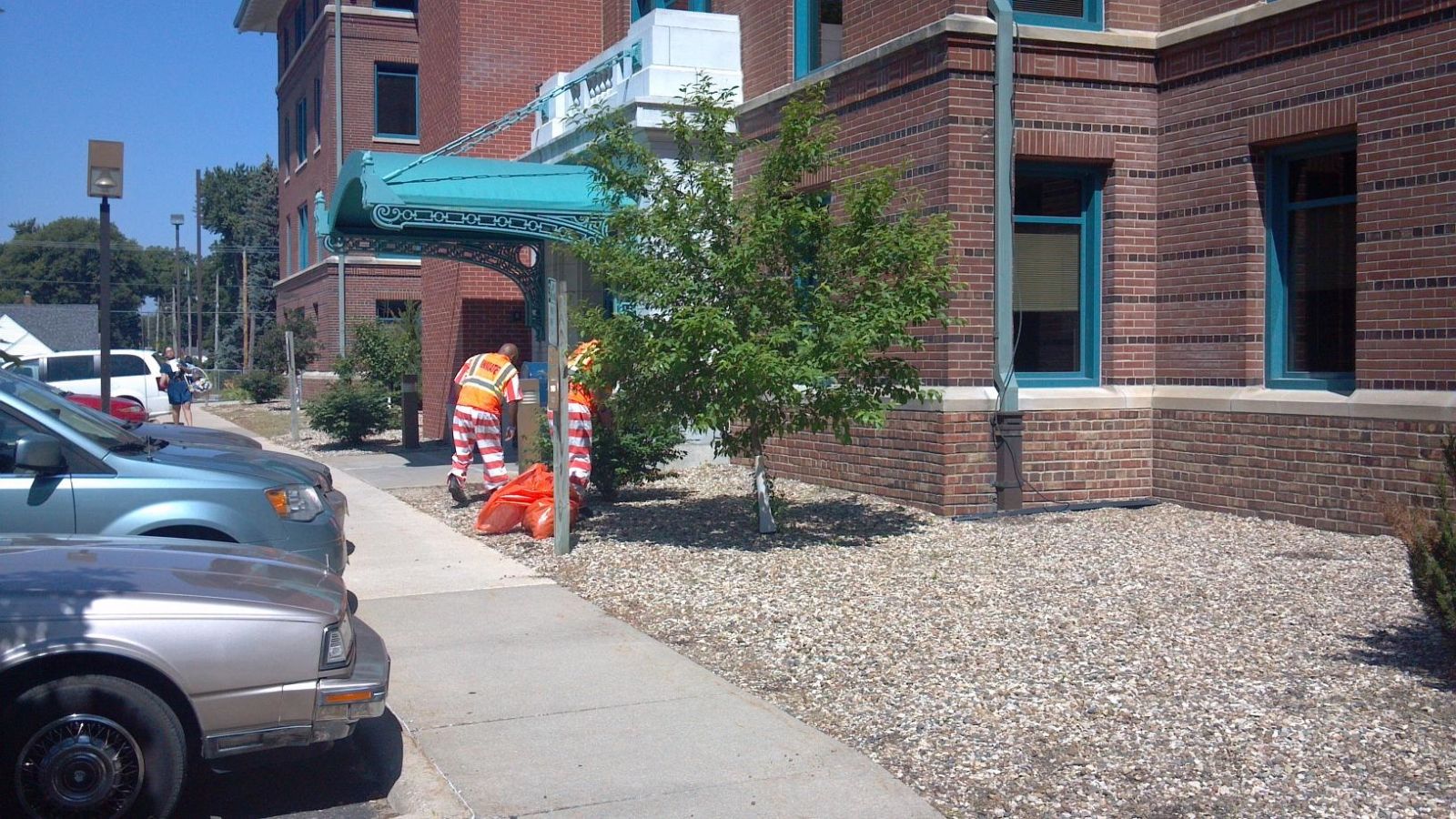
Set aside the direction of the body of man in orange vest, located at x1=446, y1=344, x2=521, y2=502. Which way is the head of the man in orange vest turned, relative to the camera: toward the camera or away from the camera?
away from the camera

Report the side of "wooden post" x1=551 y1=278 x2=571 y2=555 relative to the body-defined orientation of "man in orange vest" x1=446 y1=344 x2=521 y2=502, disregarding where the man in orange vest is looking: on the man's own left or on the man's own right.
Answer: on the man's own right

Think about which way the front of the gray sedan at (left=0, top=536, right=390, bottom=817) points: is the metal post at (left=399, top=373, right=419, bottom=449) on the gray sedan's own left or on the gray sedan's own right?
on the gray sedan's own left

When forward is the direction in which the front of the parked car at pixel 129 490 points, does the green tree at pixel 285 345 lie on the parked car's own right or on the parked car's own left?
on the parked car's own left

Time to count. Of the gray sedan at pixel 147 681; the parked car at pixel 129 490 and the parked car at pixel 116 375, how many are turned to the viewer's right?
2

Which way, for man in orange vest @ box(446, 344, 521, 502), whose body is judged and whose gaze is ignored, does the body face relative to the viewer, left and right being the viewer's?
facing away from the viewer and to the right of the viewer

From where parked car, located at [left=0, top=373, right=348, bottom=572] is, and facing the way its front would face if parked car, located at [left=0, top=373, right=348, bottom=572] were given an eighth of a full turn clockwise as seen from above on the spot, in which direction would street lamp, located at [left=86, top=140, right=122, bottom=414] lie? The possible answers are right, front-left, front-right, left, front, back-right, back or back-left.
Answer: back-left

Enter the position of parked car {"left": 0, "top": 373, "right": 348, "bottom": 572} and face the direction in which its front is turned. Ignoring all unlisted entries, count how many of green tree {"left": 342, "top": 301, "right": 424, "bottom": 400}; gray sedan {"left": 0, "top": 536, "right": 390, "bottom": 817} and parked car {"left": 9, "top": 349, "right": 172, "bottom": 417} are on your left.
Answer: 2

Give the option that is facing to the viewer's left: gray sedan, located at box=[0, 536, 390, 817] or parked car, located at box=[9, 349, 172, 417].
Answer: the parked car

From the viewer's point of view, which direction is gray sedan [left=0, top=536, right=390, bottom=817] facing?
to the viewer's right

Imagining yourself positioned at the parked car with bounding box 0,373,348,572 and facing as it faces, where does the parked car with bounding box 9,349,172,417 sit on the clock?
the parked car with bounding box 9,349,172,417 is roughly at 9 o'clock from the parked car with bounding box 0,373,348,572.

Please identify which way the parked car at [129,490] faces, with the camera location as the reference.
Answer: facing to the right of the viewer

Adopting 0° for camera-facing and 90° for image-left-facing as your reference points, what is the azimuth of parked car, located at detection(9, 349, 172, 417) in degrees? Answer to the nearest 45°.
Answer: approximately 90°

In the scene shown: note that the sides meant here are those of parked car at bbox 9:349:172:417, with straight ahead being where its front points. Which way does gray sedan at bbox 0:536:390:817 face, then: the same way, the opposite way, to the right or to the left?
the opposite way

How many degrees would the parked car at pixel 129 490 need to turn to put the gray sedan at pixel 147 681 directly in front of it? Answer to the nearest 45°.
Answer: approximately 90° to its right

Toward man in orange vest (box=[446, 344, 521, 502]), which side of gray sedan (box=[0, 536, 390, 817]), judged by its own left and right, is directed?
left

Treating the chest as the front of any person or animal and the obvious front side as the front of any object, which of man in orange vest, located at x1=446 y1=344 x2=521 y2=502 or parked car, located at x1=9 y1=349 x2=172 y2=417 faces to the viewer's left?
the parked car
